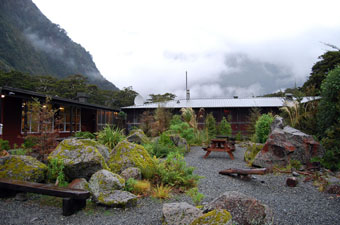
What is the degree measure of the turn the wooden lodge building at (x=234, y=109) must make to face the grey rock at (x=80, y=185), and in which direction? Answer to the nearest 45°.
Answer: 0° — it already faces it

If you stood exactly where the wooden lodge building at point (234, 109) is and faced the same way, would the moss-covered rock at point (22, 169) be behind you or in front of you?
in front

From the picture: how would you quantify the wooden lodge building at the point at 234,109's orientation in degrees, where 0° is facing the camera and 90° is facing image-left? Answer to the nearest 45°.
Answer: approximately 0°

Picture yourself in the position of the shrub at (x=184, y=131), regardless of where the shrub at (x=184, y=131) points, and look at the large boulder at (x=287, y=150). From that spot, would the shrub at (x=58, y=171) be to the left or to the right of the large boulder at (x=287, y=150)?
right

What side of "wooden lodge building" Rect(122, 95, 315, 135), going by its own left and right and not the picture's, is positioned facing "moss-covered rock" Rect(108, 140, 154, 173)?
front

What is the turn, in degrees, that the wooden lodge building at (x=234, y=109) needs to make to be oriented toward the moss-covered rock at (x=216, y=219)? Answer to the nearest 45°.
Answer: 0° — it already faces it

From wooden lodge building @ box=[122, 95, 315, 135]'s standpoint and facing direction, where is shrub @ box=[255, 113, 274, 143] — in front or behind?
in front

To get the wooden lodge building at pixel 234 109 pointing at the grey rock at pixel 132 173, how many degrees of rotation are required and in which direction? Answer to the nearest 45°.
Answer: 0° — it already faces it

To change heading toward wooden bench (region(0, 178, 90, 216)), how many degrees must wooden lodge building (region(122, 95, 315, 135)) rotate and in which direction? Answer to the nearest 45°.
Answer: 0° — it already faces it

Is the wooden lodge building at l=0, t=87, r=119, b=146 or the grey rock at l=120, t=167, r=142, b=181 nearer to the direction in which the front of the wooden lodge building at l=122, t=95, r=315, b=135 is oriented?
the grey rock

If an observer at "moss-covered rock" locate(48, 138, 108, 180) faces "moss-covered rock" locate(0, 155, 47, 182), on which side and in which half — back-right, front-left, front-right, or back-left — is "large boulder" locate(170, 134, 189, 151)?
back-right
